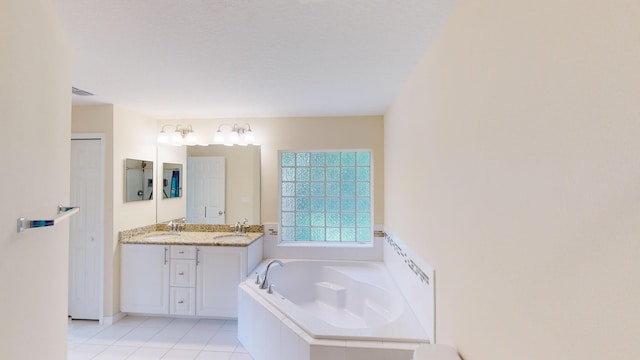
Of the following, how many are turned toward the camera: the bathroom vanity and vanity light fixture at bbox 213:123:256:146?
2

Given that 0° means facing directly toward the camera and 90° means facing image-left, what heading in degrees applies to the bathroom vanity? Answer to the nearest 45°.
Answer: approximately 0°

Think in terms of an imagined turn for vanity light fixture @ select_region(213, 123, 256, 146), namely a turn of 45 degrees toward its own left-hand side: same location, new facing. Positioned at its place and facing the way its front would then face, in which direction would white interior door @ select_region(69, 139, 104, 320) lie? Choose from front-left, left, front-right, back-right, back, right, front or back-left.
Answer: back-right

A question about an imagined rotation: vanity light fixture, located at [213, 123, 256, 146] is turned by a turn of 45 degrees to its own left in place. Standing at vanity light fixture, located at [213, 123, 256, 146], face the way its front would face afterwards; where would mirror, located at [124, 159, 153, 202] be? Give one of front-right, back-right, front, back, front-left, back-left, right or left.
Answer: back-right

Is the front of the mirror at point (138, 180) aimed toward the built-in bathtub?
yes

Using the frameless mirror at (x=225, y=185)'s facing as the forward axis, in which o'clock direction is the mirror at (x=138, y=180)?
The mirror is roughly at 3 o'clock from the frameless mirror.
